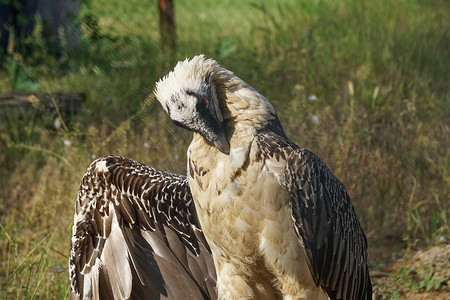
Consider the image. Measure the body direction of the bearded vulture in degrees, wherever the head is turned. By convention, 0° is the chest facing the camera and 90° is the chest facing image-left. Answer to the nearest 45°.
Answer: approximately 45°

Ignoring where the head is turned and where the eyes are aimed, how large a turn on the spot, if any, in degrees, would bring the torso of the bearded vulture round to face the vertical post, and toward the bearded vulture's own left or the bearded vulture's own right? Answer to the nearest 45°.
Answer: approximately 135° to the bearded vulture's own right
